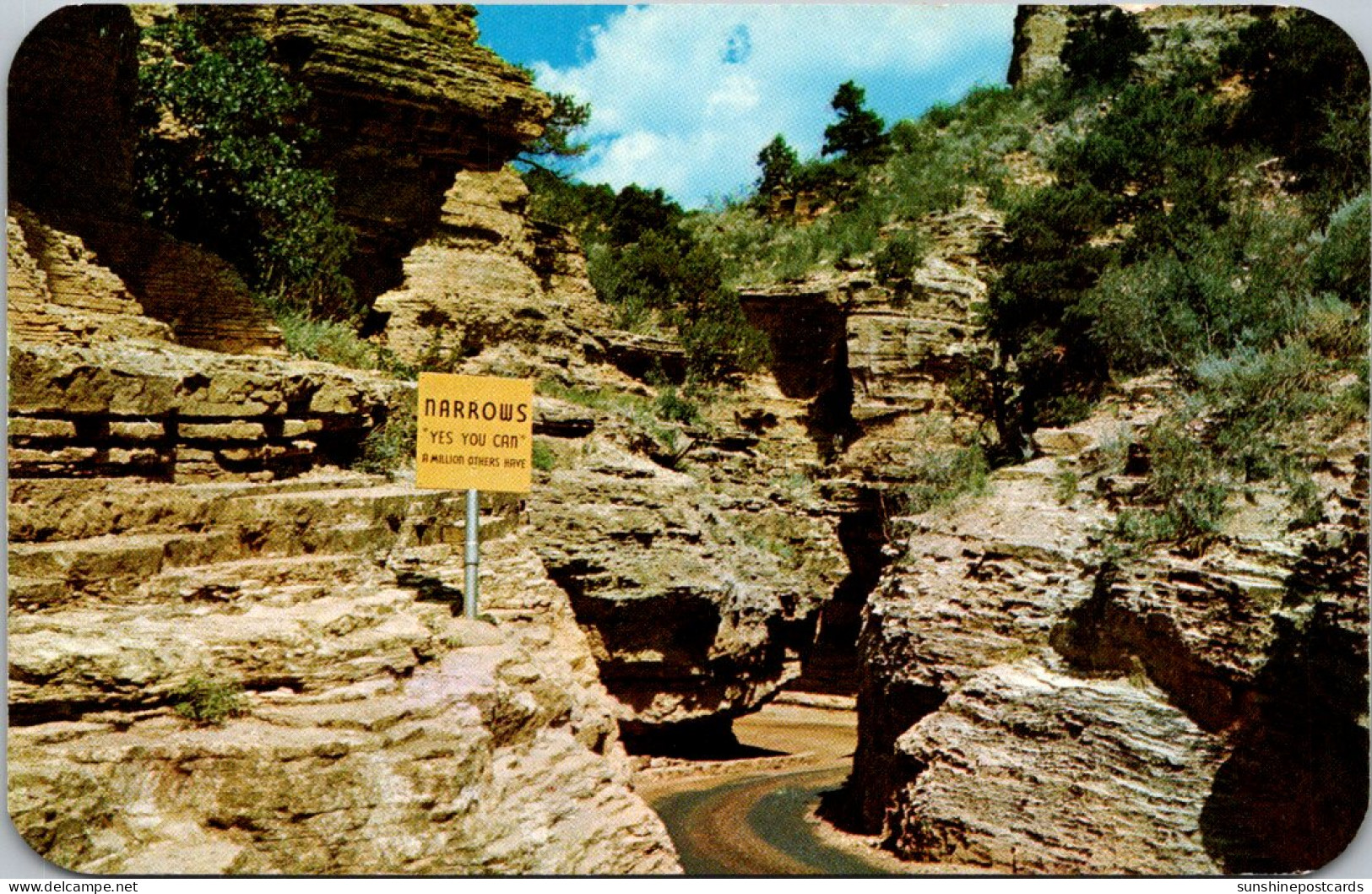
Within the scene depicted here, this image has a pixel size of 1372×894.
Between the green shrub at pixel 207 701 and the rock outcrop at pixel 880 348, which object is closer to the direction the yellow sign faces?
the green shrub

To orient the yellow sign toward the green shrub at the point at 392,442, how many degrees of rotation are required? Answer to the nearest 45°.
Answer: approximately 180°

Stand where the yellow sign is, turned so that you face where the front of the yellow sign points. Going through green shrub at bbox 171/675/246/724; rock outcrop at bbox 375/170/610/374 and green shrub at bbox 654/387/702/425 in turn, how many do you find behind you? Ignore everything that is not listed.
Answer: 2

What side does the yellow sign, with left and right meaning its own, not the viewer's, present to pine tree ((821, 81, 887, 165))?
back

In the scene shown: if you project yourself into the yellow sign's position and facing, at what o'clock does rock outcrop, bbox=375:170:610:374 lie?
The rock outcrop is roughly at 6 o'clock from the yellow sign.

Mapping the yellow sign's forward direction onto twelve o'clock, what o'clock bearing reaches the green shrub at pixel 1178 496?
The green shrub is roughly at 8 o'clock from the yellow sign.

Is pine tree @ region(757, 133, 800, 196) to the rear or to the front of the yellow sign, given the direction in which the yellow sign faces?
to the rear

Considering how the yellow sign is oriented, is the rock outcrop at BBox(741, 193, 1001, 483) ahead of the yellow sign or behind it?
behind

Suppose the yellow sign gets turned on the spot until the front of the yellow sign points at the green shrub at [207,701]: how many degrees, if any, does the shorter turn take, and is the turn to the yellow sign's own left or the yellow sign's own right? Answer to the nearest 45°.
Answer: approximately 45° to the yellow sign's own right

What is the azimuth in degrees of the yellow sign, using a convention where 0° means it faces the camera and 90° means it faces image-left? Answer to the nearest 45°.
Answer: approximately 0°

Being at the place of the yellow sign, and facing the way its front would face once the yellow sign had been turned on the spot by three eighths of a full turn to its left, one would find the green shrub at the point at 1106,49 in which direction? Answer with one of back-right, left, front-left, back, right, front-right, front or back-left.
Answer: front
